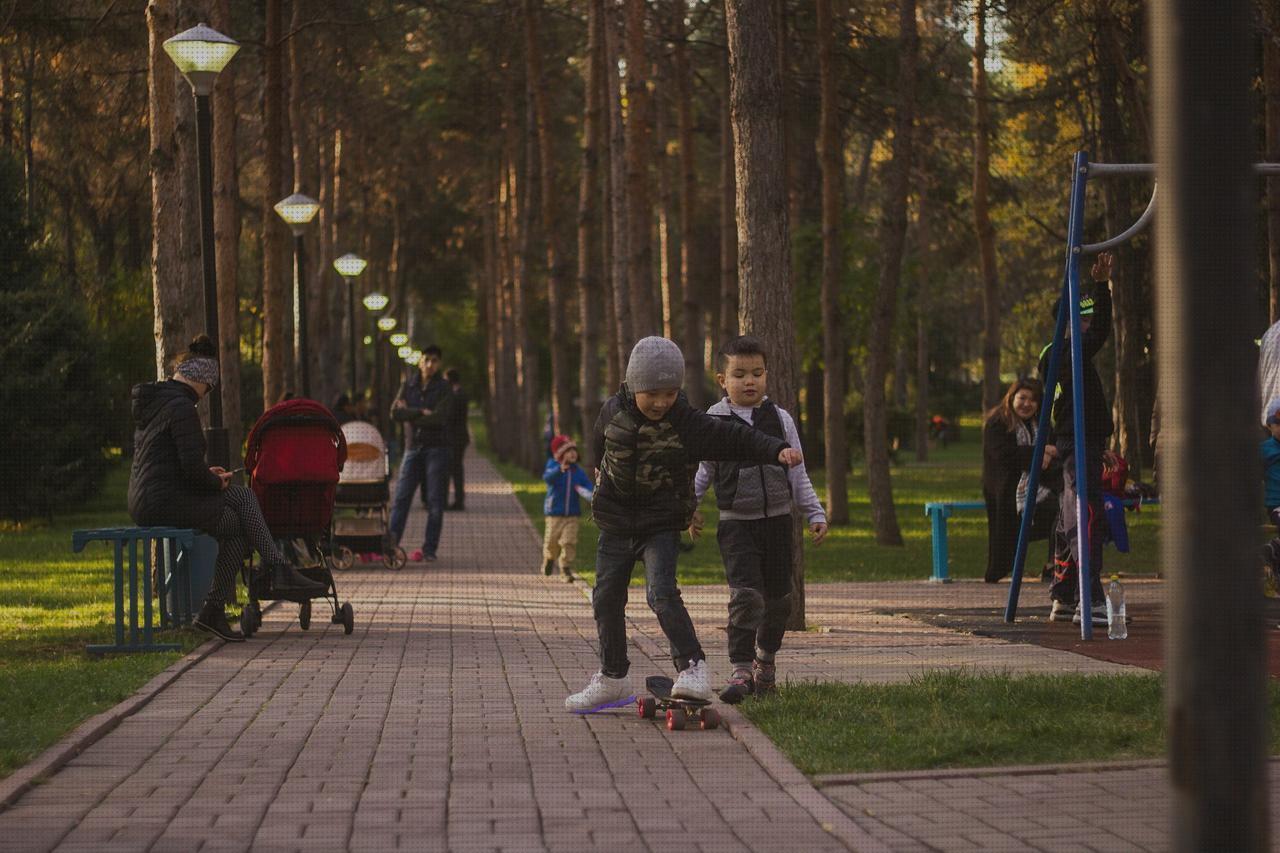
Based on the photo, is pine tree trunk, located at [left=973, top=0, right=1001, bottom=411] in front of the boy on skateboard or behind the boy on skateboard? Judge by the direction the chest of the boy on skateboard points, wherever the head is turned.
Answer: behind

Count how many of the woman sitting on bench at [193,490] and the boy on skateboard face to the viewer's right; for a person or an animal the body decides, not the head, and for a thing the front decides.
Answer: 1

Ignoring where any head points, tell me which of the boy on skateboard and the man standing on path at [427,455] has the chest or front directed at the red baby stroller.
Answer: the man standing on path

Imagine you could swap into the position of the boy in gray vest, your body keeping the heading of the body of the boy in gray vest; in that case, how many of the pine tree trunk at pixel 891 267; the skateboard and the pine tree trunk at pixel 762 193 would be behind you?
2

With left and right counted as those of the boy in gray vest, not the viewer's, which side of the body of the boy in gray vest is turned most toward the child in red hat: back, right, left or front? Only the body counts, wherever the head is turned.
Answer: back

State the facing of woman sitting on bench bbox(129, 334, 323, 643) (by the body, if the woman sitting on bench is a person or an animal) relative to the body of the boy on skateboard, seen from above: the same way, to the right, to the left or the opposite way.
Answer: to the left

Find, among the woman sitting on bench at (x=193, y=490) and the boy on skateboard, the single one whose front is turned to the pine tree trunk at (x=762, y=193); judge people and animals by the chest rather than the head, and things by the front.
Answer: the woman sitting on bench

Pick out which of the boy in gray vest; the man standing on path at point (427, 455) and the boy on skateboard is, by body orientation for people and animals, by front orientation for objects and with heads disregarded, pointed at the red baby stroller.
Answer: the man standing on path

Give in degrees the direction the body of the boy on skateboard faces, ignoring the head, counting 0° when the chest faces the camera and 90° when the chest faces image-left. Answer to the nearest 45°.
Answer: approximately 0°

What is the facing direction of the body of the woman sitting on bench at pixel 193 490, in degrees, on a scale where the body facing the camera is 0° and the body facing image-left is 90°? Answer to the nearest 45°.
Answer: approximately 270°
